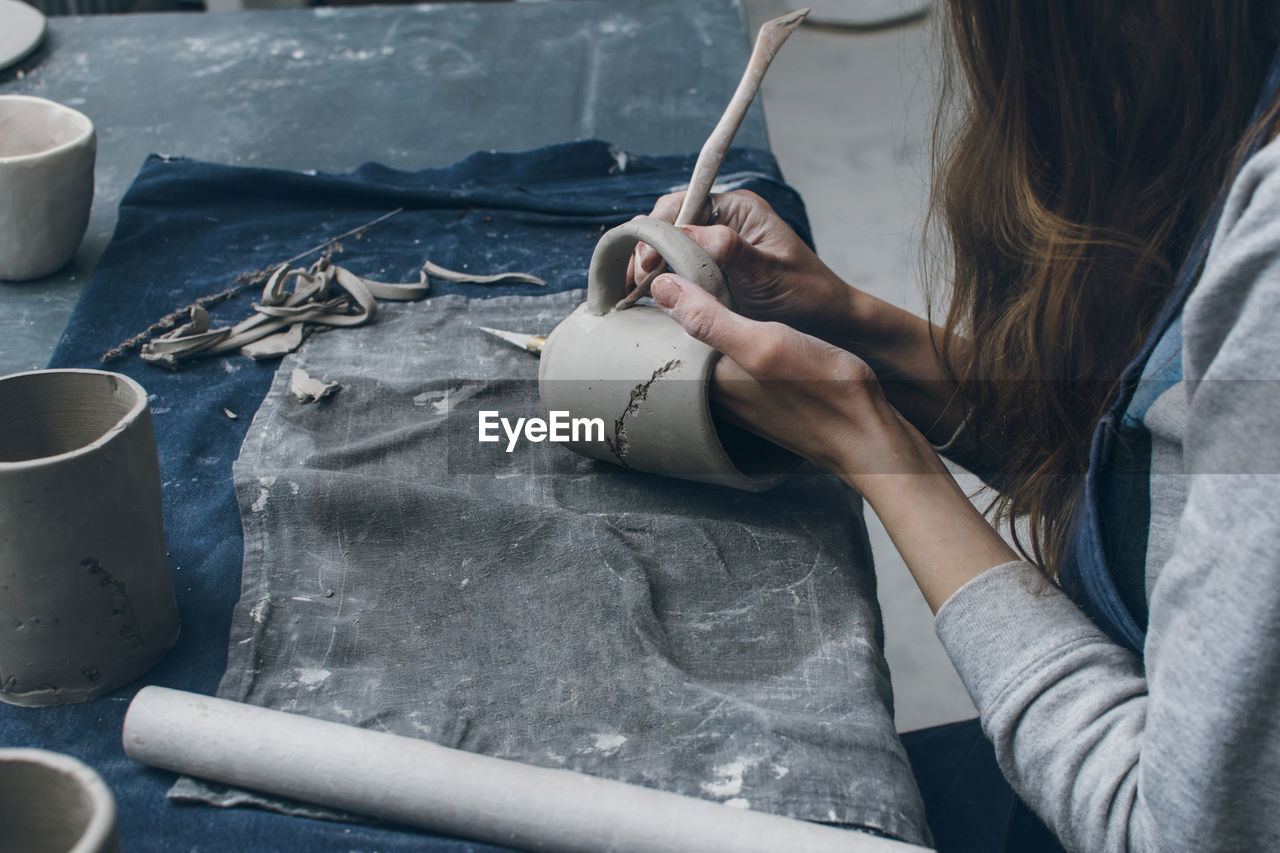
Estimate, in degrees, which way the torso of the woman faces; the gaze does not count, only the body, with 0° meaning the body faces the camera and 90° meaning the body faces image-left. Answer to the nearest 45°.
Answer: approximately 90°

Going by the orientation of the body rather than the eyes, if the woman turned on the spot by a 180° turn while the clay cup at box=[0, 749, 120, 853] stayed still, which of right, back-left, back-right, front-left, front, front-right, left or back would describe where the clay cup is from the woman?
back-right

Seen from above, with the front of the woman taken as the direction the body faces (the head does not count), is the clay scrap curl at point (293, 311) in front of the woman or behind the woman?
in front

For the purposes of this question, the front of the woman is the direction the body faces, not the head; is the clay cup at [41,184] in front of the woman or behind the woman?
in front

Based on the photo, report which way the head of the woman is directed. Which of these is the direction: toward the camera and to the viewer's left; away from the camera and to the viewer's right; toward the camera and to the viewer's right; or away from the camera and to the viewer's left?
away from the camera and to the viewer's left

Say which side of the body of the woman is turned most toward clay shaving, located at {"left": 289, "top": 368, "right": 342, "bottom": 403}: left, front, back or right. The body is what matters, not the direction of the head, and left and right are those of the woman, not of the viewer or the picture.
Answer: front
